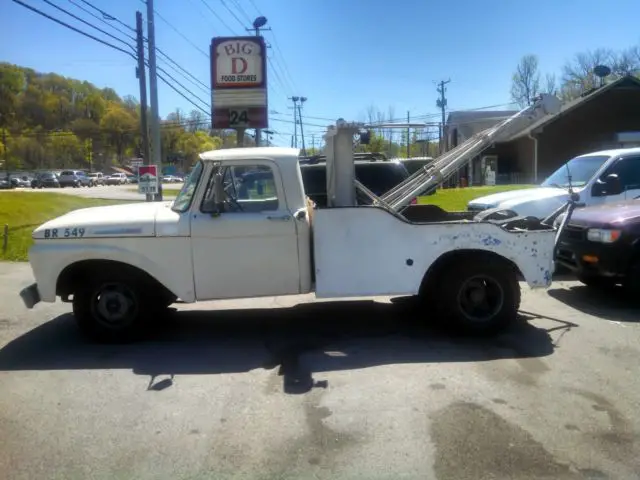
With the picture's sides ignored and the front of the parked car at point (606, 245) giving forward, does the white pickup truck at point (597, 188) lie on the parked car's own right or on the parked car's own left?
on the parked car's own right

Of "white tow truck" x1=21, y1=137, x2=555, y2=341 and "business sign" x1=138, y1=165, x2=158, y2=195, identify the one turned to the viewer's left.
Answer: the white tow truck

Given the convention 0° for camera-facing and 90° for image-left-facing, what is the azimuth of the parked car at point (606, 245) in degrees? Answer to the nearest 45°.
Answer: approximately 45°

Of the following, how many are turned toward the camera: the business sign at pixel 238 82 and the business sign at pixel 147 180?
2

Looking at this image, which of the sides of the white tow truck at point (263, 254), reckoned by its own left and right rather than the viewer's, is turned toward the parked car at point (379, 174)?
right

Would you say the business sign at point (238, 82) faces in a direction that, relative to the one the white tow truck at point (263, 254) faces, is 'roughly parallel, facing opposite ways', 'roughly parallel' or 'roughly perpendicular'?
roughly perpendicular

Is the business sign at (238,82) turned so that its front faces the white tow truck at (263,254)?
yes

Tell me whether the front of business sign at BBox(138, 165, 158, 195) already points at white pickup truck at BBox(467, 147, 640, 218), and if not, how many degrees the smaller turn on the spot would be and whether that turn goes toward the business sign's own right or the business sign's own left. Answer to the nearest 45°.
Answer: approximately 45° to the business sign's own left

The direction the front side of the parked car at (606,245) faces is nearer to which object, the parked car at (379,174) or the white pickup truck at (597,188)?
the parked car

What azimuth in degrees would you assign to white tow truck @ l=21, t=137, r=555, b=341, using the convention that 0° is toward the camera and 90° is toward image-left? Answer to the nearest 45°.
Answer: approximately 90°
